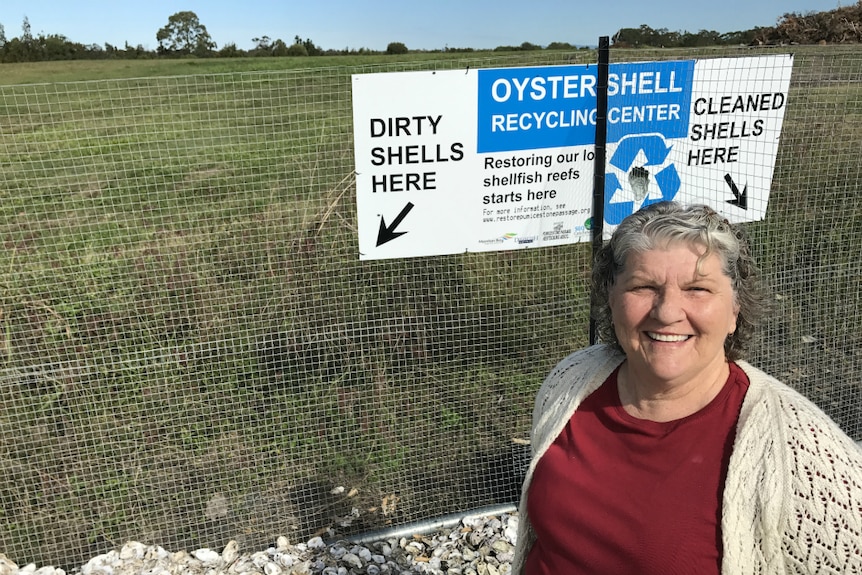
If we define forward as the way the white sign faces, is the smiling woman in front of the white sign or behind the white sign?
in front

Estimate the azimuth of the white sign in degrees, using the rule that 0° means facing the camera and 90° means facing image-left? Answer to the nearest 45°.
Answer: approximately 0°

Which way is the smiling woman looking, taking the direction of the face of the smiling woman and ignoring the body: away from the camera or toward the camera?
toward the camera
